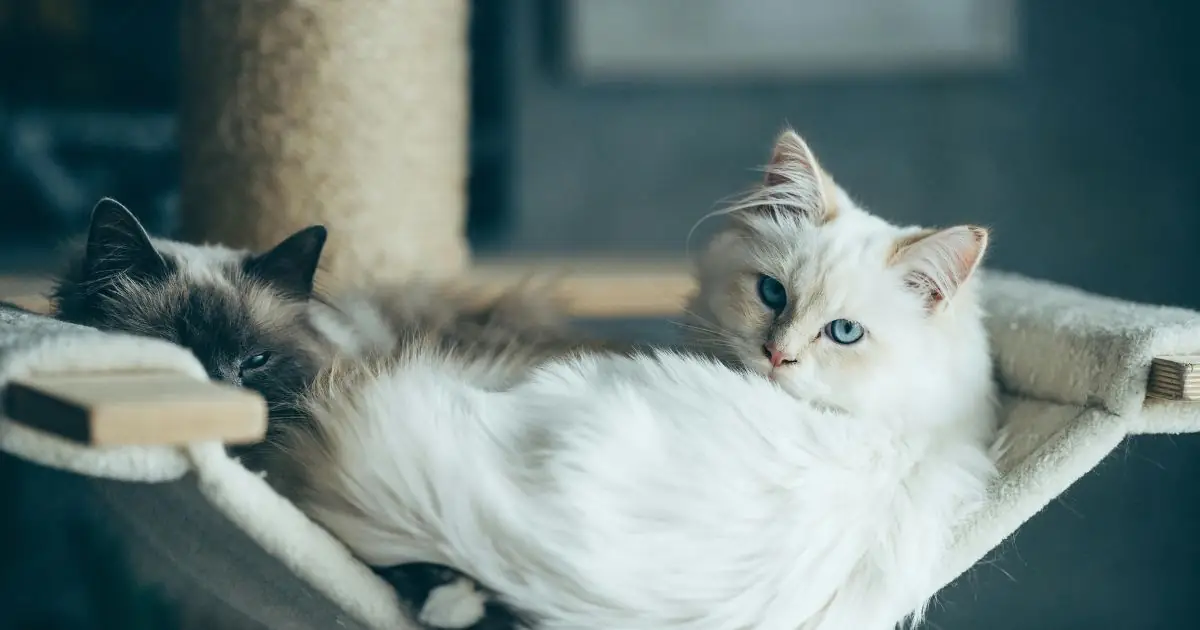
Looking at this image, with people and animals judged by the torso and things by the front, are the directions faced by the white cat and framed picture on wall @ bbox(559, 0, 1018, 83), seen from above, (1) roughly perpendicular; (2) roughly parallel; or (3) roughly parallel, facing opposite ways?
roughly perpendicular

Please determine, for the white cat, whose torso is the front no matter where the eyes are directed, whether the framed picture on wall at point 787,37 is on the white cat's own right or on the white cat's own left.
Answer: on the white cat's own left

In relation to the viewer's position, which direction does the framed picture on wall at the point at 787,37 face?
facing the viewer

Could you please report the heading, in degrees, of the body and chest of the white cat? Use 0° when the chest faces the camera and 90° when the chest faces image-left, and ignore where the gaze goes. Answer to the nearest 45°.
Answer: approximately 270°

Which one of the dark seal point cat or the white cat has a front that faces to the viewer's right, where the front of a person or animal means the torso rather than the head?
the white cat

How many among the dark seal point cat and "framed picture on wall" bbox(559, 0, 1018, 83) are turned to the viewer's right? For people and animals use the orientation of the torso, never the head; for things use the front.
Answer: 0

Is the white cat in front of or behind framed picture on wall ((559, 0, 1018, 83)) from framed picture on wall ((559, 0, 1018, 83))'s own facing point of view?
in front

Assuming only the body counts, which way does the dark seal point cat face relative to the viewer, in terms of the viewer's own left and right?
facing the viewer and to the left of the viewer

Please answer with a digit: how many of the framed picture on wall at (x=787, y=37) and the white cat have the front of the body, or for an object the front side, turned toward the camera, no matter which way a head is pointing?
1

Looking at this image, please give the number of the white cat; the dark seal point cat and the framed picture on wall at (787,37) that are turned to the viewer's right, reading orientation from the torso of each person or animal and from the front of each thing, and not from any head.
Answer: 1

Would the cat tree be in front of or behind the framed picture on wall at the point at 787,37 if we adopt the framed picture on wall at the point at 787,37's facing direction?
in front
